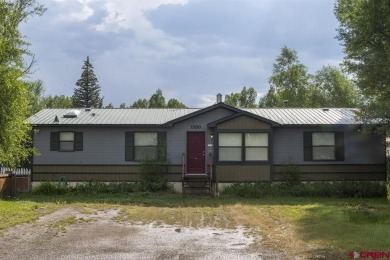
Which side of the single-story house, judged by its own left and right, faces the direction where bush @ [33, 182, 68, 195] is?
right

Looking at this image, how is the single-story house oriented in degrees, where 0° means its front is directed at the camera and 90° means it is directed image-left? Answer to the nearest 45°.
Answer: approximately 0°

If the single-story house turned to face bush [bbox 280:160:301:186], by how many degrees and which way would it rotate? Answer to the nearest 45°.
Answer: approximately 90° to its left

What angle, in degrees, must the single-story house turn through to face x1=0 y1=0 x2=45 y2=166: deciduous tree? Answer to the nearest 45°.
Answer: approximately 45° to its right

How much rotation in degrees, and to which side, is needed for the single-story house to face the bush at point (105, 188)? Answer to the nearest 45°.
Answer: approximately 90° to its right

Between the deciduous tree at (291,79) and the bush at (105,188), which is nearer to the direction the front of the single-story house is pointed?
the bush

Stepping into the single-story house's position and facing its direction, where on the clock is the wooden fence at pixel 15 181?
The wooden fence is roughly at 3 o'clock from the single-story house.
